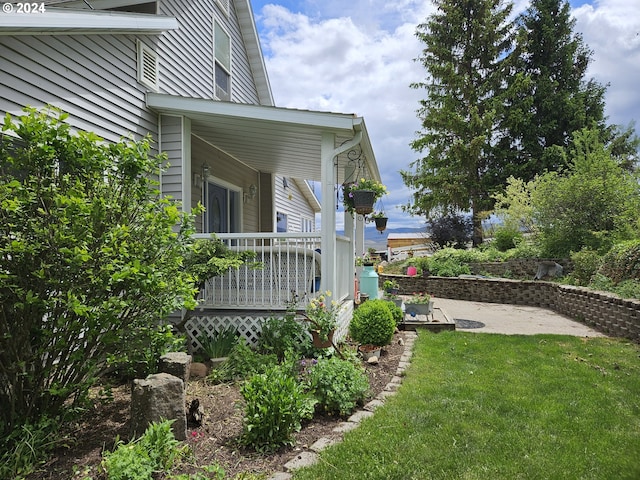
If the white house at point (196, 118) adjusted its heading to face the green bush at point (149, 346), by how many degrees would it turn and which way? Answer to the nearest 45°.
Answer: approximately 45° to its right

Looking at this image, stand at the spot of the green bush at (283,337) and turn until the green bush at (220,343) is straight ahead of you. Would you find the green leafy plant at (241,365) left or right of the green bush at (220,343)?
left

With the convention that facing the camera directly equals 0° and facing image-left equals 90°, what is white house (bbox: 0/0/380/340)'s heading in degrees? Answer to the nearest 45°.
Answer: approximately 315°

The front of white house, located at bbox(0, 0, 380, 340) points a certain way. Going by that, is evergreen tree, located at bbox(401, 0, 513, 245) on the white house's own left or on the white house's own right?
on the white house's own left

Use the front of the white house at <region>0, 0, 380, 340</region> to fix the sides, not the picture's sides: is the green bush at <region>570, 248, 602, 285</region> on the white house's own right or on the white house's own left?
on the white house's own left

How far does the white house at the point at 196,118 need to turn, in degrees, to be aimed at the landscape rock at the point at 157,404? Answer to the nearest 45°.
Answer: approximately 45° to its right

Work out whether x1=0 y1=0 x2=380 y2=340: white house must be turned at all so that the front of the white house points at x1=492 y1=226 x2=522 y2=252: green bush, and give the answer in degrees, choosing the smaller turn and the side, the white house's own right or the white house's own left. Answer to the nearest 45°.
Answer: approximately 90° to the white house's own left
